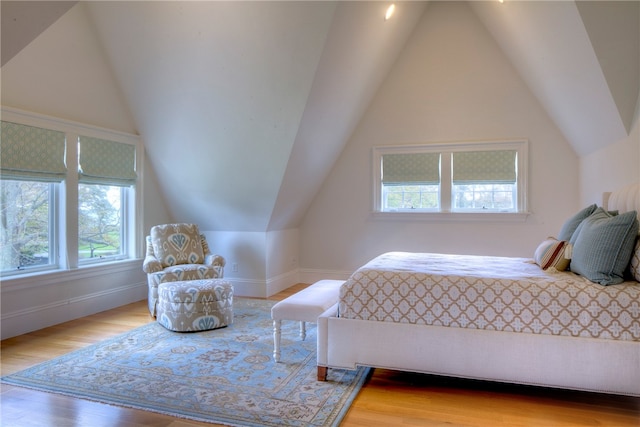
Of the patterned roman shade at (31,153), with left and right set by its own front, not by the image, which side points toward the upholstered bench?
front

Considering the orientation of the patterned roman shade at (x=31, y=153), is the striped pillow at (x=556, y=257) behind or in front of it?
in front

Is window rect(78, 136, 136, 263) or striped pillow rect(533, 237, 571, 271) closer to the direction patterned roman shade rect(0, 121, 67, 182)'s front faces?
the striped pillow

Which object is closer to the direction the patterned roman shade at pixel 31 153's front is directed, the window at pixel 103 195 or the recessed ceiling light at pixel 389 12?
the recessed ceiling light

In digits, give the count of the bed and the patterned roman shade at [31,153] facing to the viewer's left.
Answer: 1

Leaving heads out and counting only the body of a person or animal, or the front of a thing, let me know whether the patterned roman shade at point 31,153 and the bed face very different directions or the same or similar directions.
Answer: very different directions

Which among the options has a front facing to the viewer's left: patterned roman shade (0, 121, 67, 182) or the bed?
the bed

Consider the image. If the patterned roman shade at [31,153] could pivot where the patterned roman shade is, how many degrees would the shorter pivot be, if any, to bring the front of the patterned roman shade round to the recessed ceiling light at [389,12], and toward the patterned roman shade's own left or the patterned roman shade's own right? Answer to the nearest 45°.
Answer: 0° — it already faces it

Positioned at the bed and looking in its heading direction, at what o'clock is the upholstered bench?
The upholstered bench is roughly at 12 o'clock from the bed.

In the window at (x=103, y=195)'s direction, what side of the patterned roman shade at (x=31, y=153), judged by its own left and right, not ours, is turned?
left

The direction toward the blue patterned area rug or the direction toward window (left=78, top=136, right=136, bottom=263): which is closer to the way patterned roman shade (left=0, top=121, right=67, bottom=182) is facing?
the blue patterned area rug

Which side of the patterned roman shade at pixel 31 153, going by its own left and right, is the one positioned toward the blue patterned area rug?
front

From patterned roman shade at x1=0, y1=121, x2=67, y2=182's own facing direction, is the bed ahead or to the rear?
ahead

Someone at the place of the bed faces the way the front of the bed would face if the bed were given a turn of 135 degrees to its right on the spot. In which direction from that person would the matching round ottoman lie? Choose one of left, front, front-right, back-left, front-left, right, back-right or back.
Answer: back-left

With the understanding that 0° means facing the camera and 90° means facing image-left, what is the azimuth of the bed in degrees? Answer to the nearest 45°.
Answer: approximately 90°
